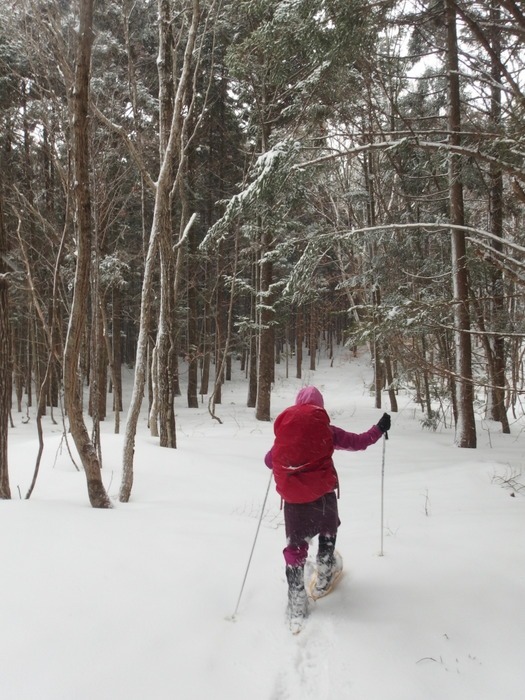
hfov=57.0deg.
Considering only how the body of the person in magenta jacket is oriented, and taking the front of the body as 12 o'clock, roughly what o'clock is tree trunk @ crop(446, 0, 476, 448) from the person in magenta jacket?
The tree trunk is roughly at 1 o'clock from the person in magenta jacket.

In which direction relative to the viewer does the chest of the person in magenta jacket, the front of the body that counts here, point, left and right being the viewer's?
facing away from the viewer

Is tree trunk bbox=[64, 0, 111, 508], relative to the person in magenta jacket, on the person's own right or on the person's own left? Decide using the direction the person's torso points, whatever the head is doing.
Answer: on the person's own left

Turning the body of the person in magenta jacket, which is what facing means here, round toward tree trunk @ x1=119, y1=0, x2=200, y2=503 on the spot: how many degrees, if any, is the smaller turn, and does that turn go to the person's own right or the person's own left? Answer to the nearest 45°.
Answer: approximately 45° to the person's own left

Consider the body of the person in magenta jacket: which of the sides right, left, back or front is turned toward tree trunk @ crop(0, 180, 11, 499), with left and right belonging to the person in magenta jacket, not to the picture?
left

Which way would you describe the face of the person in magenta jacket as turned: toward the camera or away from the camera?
away from the camera

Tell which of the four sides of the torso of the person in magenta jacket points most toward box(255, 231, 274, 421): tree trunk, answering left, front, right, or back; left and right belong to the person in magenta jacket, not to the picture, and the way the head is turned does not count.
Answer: front
